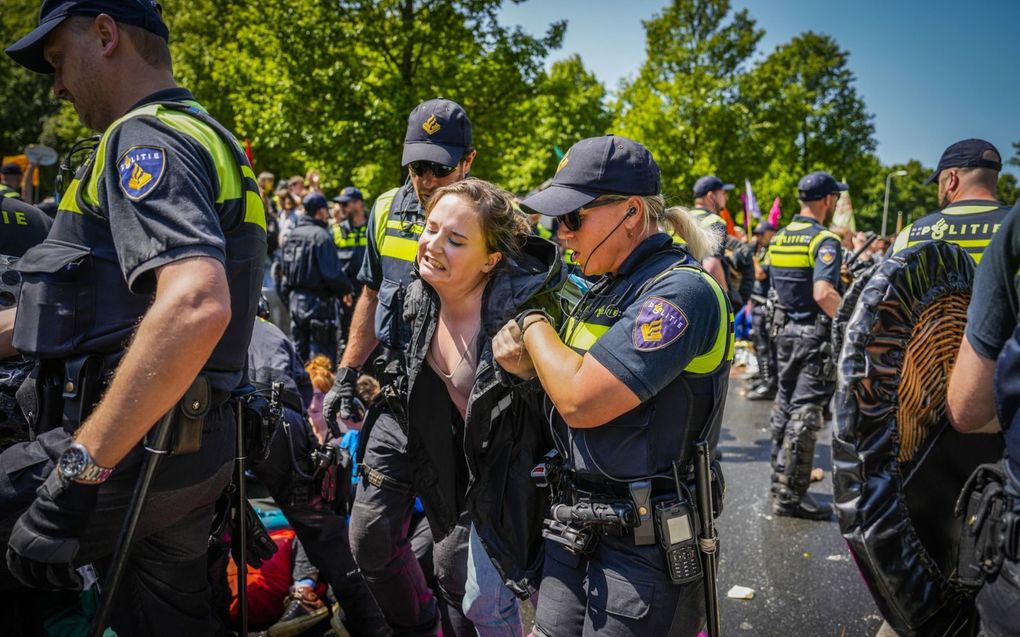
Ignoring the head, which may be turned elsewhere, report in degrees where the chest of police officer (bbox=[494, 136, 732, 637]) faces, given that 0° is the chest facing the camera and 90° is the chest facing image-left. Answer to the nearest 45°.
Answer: approximately 45°

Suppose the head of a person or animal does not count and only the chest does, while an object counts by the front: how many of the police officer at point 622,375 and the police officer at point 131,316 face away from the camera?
0

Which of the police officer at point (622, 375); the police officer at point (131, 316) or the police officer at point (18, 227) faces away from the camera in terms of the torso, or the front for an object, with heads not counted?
the police officer at point (18, 227)

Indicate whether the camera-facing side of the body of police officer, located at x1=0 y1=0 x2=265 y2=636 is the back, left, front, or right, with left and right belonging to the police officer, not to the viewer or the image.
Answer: left

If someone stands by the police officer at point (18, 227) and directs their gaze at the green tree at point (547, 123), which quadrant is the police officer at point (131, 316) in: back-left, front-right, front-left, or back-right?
back-right

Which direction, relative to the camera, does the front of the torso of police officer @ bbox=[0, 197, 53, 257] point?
away from the camera

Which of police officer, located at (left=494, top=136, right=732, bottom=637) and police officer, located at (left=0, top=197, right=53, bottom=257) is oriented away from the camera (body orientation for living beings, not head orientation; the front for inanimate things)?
police officer, located at (left=0, top=197, right=53, bottom=257)

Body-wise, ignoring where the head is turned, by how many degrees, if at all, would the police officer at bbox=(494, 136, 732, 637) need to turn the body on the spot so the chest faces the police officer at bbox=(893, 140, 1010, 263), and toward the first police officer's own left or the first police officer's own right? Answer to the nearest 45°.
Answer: approximately 180°

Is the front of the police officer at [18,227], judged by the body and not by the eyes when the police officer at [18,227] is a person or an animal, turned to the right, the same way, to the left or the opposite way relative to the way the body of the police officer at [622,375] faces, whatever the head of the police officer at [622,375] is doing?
to the right

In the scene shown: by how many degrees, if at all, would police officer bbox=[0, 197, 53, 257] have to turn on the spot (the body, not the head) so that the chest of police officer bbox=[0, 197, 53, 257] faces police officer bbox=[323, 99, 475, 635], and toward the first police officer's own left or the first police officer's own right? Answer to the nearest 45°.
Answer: approximately 135° to the first police officer's own right
